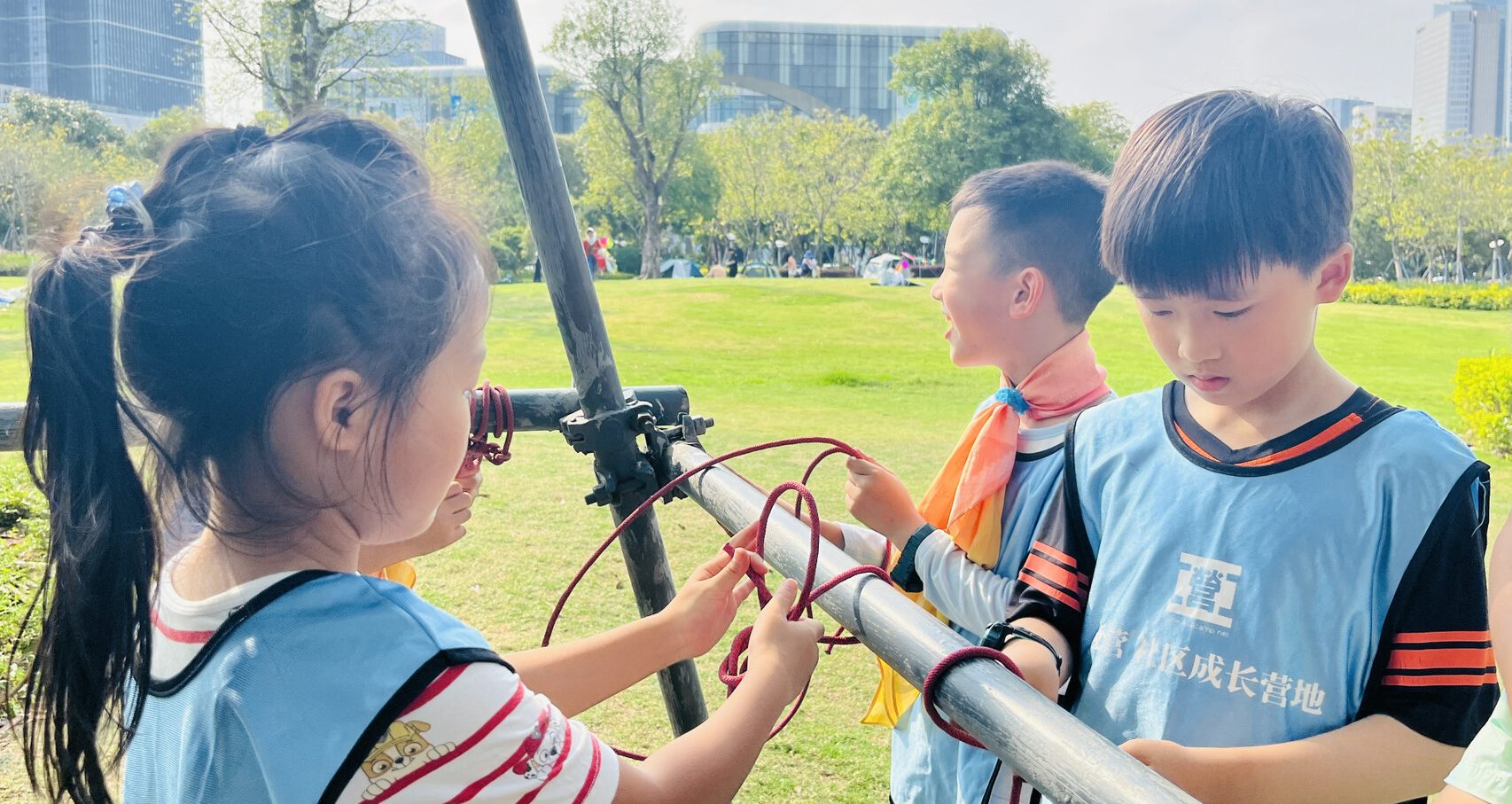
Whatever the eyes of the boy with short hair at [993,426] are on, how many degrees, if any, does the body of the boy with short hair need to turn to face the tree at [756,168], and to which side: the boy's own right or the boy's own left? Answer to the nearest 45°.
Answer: approximately 90° to the boy's own right

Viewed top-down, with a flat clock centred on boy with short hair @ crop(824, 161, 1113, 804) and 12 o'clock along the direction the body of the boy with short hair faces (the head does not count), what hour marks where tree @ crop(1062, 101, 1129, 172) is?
The tree is roughly at 3 o'clock from the boy with short hair.

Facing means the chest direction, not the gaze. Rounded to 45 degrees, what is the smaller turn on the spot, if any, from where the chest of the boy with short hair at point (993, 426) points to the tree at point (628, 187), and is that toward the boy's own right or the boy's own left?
approximately 90° to the boy's own right

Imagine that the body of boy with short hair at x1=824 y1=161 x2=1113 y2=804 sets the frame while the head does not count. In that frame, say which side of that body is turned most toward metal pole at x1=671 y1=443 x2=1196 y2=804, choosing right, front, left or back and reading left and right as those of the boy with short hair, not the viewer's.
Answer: front

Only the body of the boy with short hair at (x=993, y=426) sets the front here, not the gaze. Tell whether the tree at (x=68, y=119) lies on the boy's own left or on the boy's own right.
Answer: on the boy's own right

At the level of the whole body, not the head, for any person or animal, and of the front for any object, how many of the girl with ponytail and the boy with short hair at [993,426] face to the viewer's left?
1

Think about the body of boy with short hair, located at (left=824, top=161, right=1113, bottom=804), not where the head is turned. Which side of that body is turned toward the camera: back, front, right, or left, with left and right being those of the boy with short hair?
left

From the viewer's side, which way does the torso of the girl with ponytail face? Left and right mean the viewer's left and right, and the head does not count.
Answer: facing away from the viewer and to the right of the viewer

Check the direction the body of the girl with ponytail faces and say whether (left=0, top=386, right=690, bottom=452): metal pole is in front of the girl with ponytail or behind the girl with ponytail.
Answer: in front

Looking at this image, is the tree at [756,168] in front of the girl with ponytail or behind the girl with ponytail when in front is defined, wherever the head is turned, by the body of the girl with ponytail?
in front

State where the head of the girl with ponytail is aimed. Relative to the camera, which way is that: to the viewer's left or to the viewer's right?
to the viewer's right

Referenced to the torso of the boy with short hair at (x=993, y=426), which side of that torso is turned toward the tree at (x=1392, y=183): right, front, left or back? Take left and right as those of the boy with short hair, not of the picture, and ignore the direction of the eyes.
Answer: right
